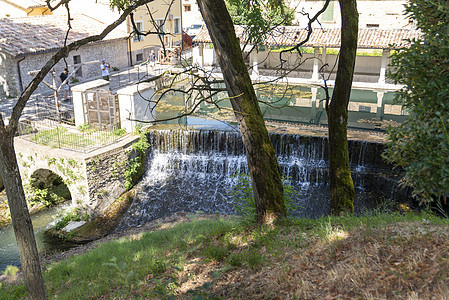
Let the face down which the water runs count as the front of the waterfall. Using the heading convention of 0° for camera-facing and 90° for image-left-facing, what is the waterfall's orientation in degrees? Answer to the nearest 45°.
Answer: approximately 0°

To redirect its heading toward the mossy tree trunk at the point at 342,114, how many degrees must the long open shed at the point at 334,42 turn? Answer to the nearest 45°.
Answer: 0° — it already faces it

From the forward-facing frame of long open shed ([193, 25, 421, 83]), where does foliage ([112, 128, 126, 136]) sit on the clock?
The foliage is roughly at 1 o'clock from the long open shed.

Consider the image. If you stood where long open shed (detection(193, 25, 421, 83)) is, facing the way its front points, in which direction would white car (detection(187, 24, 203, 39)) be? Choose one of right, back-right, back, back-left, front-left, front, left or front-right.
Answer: back-right

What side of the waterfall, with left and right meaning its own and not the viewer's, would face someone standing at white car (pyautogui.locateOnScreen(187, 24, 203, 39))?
back

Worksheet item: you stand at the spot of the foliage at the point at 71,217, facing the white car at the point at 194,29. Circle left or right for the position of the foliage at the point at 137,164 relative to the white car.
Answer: right

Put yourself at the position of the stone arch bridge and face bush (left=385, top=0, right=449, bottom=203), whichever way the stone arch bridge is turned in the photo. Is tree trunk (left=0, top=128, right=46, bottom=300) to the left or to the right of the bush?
right

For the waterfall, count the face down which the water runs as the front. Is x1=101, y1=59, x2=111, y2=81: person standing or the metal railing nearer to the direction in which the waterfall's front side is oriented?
the metal railing

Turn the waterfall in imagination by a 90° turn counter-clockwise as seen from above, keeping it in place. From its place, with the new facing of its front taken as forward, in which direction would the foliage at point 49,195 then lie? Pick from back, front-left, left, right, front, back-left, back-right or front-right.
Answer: back

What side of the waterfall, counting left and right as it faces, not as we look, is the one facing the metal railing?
right

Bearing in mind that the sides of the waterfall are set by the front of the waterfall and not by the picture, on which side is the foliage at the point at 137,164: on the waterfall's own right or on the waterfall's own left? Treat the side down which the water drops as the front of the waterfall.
on the waterfall's own right

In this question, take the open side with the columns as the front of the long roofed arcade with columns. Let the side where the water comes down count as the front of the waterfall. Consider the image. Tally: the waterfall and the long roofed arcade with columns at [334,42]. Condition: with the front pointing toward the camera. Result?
2

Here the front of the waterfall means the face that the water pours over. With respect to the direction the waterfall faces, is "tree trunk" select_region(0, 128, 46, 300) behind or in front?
in front

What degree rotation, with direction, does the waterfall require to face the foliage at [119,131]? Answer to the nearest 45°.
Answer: approximately 90° to its right

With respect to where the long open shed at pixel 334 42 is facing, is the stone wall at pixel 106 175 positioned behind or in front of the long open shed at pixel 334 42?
in front

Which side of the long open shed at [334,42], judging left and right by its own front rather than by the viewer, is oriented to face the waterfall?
front
